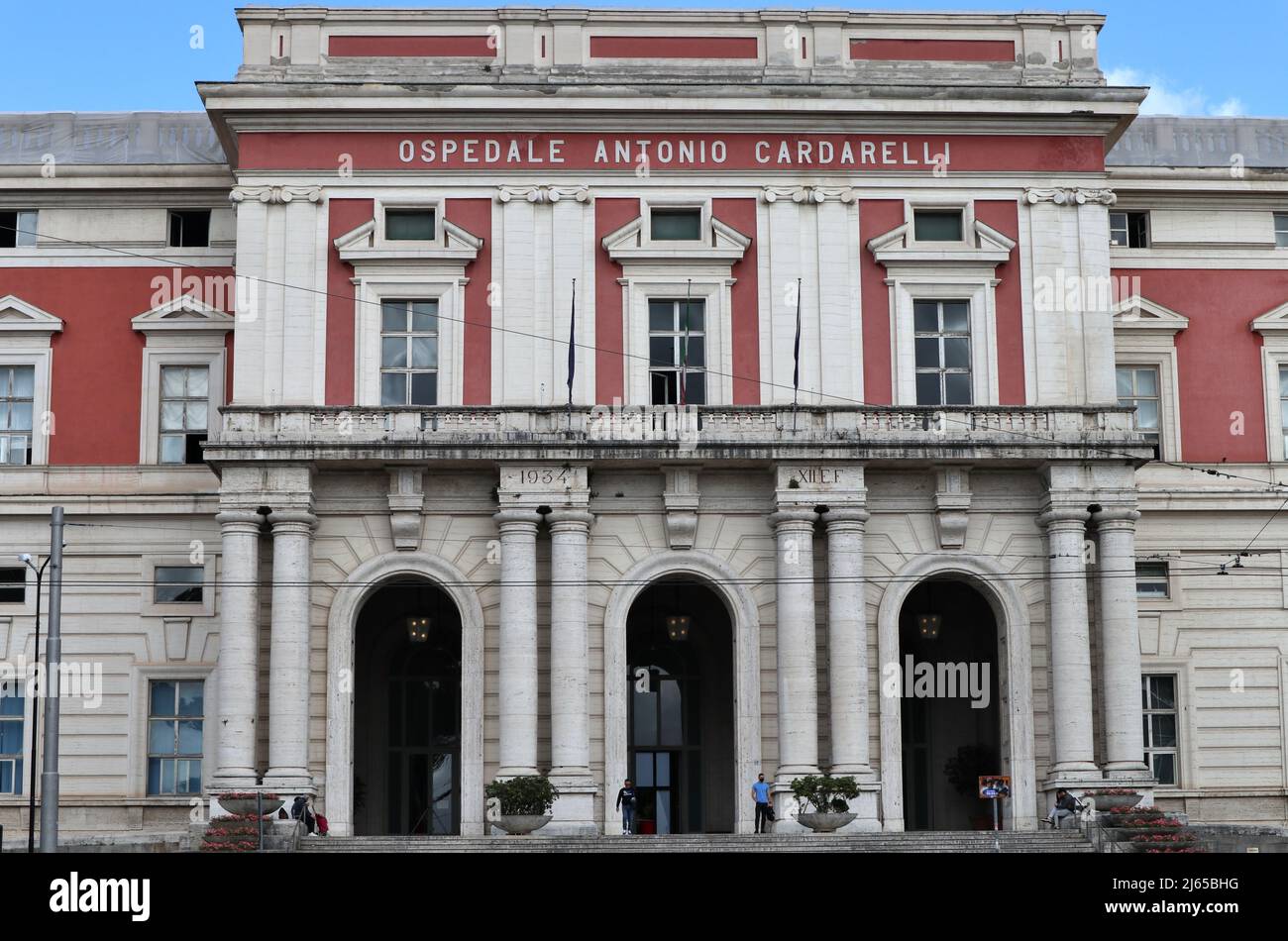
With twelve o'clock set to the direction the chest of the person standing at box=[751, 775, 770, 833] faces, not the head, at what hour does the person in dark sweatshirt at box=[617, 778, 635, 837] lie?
The person in dark sweatshirt is roughly at 3 o'clock from the person standing.

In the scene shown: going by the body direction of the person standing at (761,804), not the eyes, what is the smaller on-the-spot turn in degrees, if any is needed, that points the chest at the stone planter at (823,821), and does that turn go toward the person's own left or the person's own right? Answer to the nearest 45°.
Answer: approximately 45° to the person's own left

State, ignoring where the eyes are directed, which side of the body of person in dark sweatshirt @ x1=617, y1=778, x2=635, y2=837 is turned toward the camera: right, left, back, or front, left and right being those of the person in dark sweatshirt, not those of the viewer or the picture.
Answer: front

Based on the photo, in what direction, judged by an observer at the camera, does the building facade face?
facing the viewer

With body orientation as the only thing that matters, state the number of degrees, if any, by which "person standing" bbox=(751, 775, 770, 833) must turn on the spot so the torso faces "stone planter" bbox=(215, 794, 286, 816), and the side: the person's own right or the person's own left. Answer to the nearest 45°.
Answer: approximately 90° to the person's own right

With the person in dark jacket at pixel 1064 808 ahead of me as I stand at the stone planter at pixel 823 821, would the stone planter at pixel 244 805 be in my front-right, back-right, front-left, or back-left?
back-left

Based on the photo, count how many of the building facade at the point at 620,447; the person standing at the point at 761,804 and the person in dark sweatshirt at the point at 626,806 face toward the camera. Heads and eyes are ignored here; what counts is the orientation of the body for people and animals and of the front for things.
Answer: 3

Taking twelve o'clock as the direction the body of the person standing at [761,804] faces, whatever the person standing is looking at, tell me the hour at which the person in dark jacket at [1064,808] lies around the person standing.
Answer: The person in dark jacket is roughly at 9 o'clock from the person standing.

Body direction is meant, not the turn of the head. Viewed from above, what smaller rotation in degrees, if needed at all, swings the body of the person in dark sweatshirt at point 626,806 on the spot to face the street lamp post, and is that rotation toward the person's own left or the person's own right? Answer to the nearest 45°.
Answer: approximately 90° to the person's own right

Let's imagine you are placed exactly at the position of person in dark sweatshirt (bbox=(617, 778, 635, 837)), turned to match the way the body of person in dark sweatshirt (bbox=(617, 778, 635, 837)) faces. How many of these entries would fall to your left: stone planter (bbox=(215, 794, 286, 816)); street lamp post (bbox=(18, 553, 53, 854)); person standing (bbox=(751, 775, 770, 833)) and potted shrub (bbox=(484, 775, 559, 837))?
1

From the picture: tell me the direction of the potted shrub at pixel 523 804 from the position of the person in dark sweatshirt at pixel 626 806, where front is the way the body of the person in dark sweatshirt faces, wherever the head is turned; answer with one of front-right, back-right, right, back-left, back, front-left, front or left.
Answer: front-right

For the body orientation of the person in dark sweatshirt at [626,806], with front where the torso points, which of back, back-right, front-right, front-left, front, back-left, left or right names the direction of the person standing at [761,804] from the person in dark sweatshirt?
left
